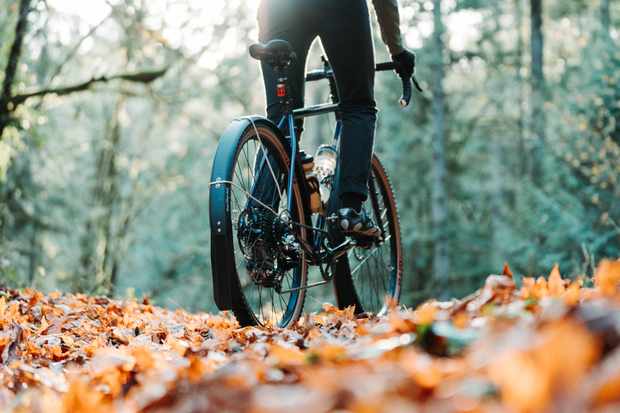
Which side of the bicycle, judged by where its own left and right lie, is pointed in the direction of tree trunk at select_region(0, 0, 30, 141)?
left

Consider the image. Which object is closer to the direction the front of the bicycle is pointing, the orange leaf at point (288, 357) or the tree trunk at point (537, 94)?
the tree trunk

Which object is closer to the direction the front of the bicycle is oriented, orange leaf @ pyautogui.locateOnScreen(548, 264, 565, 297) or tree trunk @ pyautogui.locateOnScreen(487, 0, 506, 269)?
the tree trunk

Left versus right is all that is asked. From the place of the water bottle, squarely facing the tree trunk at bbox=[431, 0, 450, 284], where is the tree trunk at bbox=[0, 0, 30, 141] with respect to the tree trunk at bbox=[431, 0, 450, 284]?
left

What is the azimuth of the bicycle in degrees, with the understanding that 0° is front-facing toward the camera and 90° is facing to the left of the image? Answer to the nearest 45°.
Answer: approximately 225°

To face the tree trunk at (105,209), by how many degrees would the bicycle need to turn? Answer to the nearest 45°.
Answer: approximately 45° to its left

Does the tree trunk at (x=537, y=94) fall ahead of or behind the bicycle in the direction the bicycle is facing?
ahead

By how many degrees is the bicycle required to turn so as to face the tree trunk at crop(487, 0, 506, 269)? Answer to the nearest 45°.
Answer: approximately 45° to its left

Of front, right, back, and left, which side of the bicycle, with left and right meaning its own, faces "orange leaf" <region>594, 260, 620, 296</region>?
right

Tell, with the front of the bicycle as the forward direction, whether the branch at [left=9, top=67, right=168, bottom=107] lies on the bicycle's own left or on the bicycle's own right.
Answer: on the bicycle's own left

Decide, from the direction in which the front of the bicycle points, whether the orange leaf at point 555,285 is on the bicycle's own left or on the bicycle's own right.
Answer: on the bicycle's own right

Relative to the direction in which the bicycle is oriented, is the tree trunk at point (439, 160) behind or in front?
in front

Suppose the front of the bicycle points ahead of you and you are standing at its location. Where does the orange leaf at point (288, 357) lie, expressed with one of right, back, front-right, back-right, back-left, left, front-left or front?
back-right
